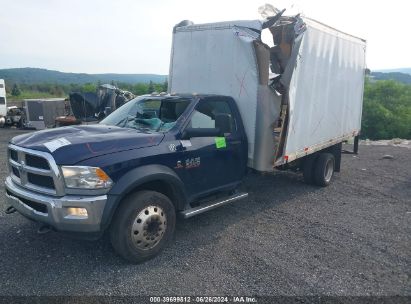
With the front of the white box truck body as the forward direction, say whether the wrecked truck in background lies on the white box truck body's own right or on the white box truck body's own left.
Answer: on the white box truck body's own right

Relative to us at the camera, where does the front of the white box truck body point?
facing the viewer and to the left of the viewer
